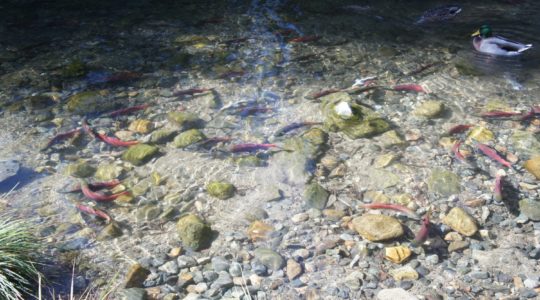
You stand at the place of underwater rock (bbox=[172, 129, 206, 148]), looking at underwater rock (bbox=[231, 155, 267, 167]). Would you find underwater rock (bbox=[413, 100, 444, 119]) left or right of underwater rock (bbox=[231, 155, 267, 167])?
left

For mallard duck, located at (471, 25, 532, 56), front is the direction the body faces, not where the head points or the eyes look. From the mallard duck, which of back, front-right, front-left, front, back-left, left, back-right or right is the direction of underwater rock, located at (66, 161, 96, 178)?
front-left

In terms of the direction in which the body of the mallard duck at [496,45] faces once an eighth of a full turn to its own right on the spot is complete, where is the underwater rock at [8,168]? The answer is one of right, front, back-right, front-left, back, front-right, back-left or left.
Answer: left

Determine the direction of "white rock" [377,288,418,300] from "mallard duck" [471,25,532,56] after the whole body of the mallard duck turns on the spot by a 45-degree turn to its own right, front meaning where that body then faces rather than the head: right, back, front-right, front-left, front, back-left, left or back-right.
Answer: back-left

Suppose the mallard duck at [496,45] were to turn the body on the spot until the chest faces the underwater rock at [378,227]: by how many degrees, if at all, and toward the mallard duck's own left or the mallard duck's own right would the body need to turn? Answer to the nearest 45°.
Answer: approximately 90° to the mallard duck's own left

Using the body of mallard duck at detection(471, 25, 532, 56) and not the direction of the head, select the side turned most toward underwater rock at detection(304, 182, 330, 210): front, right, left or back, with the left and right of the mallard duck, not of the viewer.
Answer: left

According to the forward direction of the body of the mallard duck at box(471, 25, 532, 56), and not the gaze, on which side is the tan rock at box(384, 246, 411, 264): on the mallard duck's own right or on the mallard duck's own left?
on the mallard duck's own left

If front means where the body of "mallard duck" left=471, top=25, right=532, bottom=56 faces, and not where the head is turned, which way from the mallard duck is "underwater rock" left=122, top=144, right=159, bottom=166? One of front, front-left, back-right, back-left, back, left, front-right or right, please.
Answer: front-left

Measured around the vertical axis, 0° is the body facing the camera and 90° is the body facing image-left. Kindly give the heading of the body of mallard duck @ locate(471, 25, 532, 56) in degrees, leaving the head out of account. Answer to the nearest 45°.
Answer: approximately 90°
